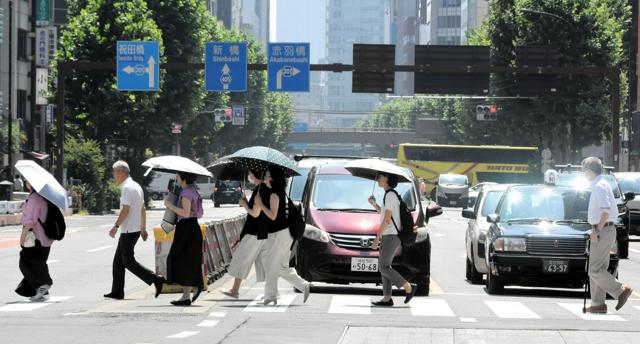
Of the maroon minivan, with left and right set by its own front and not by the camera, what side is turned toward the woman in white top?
front

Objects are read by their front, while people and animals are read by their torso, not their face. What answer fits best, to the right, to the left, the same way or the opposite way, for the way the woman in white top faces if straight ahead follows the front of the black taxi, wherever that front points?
to the right

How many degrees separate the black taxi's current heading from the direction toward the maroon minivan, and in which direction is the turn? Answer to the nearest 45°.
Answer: approximately 45° to its right

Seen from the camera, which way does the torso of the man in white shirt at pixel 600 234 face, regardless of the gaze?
to the viewer's left

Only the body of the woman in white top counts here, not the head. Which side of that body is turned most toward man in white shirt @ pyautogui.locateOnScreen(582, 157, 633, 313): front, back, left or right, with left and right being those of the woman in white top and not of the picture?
back

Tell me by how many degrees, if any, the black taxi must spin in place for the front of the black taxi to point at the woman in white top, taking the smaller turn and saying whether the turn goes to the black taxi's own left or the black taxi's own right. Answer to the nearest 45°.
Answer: approximately 45° to the black taxi's own right

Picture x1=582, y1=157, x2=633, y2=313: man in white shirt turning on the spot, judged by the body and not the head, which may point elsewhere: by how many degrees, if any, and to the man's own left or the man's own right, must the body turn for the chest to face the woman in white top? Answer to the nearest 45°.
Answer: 0° — they already face them

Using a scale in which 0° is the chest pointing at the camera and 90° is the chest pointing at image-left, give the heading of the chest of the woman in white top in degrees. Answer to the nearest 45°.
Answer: approximately 90°
